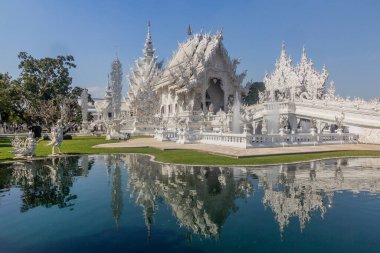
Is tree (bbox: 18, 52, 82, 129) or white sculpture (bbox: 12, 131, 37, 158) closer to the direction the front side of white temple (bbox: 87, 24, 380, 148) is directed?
the white sculpture

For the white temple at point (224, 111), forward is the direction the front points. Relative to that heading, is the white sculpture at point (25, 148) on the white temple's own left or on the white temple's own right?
on the white temple's own right

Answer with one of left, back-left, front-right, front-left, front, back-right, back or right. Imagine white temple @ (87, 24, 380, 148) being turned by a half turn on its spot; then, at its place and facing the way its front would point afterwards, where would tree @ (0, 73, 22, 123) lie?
front-left

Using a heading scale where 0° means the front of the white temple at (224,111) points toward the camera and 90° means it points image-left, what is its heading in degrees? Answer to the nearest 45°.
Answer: approximately 315°

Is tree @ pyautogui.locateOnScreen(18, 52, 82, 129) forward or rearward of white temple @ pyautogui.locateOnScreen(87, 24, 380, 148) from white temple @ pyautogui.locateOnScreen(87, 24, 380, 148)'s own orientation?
rearward
